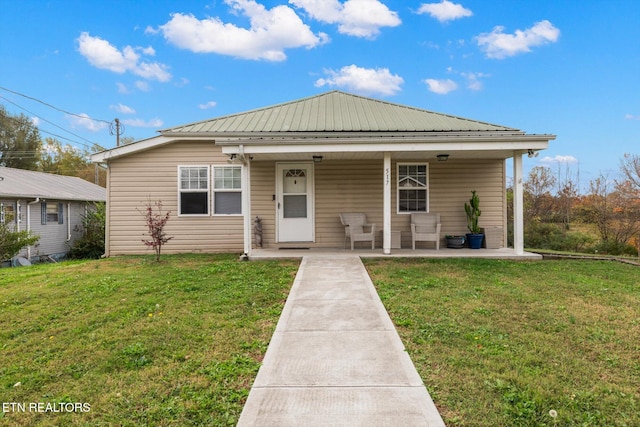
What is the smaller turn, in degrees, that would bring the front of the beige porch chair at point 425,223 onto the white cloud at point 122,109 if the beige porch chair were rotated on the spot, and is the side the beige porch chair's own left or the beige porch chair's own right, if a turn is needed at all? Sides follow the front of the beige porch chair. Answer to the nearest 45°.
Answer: approximately 135° to the beige porch chair's own right

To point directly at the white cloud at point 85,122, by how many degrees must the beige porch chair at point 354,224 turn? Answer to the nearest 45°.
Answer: approximately 180°

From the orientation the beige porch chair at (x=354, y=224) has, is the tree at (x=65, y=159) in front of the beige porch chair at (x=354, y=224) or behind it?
behind

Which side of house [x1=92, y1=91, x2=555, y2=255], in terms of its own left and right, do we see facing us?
front

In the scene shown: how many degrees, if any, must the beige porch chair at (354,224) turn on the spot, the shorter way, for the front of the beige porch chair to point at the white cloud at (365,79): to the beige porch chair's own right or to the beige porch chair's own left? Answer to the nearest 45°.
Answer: approximately 135° to the beige porch chair's own left

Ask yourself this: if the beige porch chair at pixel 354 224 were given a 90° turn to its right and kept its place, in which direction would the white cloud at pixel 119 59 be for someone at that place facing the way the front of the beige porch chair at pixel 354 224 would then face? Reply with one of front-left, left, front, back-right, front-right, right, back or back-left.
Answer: right

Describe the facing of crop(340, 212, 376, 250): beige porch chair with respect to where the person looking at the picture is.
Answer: facing the viewer and to the right of the viewer

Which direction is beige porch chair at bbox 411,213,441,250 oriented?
toward the camera

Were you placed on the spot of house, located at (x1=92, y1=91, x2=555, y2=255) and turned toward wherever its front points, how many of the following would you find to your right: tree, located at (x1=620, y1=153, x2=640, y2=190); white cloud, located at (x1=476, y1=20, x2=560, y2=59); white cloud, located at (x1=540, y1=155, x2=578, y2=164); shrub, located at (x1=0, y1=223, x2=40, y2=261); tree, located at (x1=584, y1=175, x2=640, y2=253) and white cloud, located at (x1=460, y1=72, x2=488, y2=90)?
1

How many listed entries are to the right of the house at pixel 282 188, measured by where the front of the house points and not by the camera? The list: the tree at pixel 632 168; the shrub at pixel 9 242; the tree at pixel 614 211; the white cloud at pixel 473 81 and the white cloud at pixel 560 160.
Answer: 1

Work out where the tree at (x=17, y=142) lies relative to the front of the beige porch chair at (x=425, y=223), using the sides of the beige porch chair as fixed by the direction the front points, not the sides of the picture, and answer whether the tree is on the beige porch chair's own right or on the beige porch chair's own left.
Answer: on the beige porch chair's own right

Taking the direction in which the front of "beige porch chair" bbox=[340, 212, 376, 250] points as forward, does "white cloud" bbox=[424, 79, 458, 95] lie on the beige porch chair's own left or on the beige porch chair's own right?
on the beige porch chair's own left
